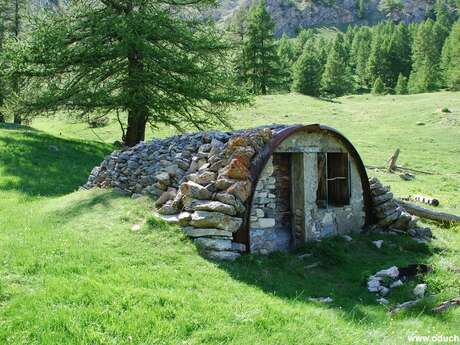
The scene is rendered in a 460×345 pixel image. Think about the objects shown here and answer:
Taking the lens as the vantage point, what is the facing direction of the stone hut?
facing the viewer and to the right of the viewer

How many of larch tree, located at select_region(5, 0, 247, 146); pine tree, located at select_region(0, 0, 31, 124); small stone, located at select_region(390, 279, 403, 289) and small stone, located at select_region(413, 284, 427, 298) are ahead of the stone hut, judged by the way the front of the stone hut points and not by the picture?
2

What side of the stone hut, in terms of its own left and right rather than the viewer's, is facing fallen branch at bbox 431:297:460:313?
front

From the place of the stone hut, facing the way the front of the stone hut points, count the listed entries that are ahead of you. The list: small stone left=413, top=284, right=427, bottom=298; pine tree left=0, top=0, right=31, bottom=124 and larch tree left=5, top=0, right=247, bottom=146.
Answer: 1

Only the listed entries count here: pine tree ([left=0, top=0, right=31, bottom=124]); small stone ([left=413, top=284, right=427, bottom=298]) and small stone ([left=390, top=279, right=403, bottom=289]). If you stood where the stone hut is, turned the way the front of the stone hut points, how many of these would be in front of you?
2

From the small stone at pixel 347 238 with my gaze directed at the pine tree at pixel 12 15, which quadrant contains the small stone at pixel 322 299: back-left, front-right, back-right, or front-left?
back-left

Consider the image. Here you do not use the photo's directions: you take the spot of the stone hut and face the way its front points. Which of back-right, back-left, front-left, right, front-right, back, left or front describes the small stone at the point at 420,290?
front

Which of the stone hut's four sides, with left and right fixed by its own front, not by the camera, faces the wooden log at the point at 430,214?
left

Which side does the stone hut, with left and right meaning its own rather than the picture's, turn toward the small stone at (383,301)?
front

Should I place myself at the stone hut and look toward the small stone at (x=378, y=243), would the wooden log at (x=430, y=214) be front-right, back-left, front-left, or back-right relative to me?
front-left

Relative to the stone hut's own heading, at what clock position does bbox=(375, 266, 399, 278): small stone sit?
The small stone is roughly at 12 o'clock from the stone hut.

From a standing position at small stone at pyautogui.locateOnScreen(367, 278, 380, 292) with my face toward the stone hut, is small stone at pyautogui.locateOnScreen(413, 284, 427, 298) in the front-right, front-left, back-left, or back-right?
back-right

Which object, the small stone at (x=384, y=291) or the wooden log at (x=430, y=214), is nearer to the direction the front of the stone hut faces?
the small stone

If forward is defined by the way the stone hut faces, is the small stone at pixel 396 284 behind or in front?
in front

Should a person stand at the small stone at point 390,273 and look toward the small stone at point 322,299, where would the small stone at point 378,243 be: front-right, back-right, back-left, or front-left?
back-right

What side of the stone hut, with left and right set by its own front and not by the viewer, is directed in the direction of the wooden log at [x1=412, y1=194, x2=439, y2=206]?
left
